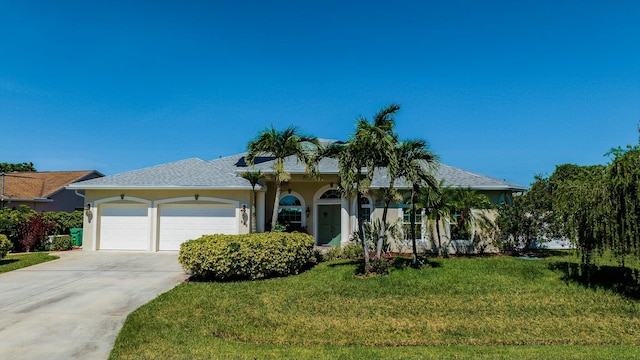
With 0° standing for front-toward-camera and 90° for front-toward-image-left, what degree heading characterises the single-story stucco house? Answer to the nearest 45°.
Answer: approximately 0°

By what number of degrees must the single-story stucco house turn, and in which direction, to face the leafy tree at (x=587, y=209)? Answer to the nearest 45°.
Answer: approximately 45° to its left

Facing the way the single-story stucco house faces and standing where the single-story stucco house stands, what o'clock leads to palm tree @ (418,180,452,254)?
The palm tree is roughly at 10 o'clock from the single-story stucco house.

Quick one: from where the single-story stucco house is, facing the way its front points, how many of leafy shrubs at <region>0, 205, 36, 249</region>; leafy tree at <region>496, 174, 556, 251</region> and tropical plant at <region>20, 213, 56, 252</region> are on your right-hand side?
2

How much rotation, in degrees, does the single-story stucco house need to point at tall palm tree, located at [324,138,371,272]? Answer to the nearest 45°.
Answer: approximately 45° to its left

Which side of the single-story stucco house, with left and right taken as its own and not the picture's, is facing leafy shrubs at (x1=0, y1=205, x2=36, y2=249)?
right

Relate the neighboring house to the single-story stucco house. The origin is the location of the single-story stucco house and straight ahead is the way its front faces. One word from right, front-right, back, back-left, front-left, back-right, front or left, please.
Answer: back-right

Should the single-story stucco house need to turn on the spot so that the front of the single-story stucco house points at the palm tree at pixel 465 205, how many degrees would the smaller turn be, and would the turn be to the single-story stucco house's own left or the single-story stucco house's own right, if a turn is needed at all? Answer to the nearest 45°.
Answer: approximately 90° to the single-story stucco house's own left

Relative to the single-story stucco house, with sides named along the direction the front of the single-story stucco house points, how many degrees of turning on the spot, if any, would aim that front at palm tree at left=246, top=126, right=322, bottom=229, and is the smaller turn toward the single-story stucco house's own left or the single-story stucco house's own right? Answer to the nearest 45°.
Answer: approximately 45° to the single-story stucco house's own left
